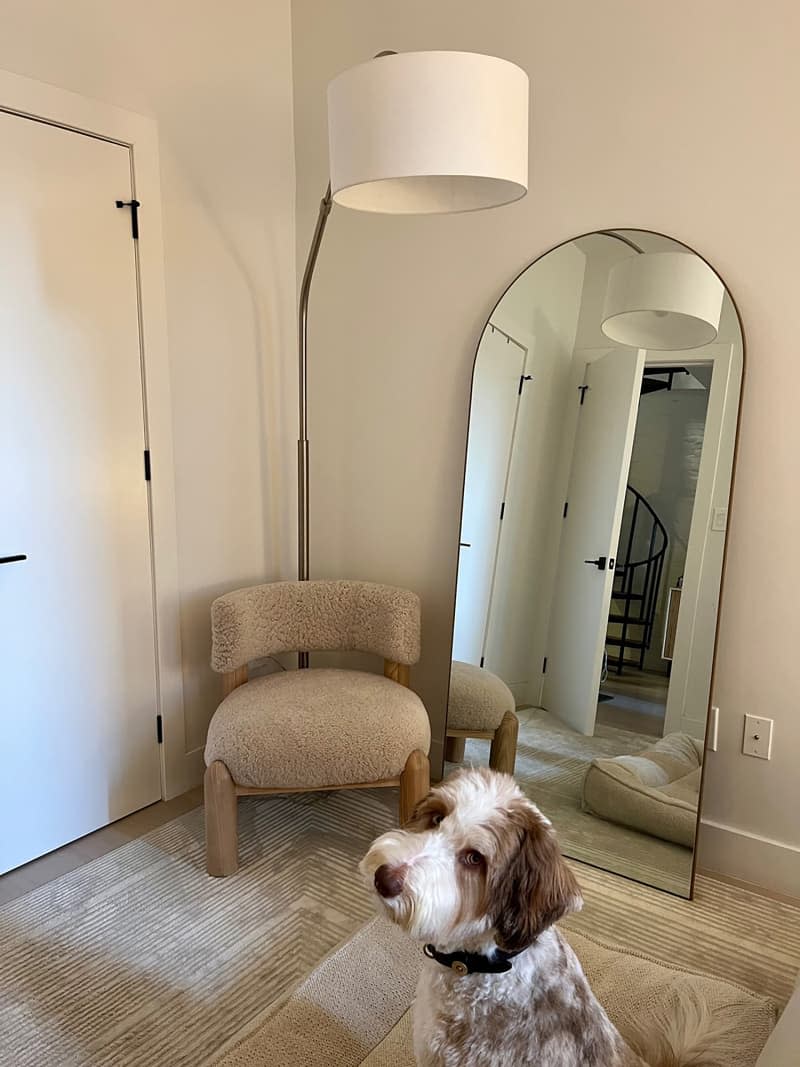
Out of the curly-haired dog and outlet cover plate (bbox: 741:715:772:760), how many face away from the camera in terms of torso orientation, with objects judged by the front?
0

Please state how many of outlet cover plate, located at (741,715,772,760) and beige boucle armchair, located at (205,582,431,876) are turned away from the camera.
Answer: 0

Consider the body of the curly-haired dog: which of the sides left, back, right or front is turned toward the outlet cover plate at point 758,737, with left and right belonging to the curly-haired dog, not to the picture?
back

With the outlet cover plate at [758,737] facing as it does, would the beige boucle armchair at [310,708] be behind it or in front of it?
in front

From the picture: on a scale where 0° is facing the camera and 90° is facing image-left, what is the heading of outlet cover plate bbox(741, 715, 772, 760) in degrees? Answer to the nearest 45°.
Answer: approximately 45°

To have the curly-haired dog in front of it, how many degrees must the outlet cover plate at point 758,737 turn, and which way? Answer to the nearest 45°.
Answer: approximately 45° to its left

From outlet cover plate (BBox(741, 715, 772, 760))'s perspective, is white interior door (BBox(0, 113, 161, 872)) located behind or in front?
in front
